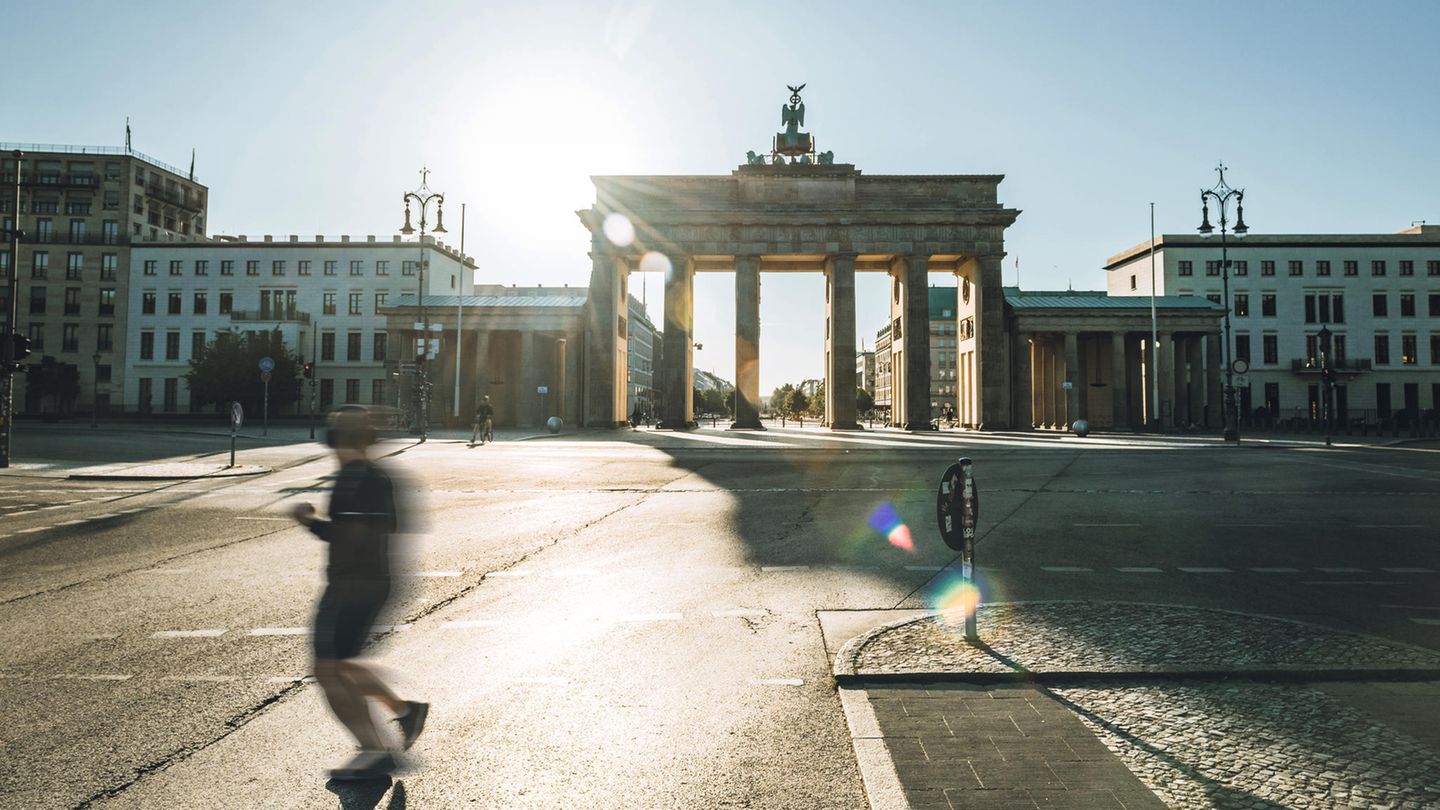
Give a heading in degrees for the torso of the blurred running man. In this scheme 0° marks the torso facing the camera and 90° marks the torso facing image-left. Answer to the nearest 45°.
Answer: approximately 90°

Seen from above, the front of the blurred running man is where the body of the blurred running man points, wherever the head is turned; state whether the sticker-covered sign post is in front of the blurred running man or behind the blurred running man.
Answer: behind

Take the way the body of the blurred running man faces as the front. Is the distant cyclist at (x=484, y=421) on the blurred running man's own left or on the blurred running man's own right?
on the blurred running man's own right
